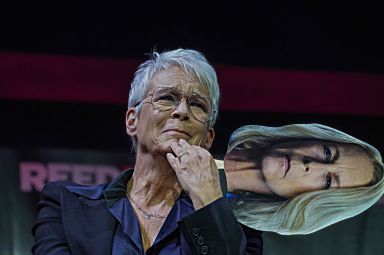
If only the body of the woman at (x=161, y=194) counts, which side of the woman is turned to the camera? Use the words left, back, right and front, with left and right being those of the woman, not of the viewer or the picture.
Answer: front
